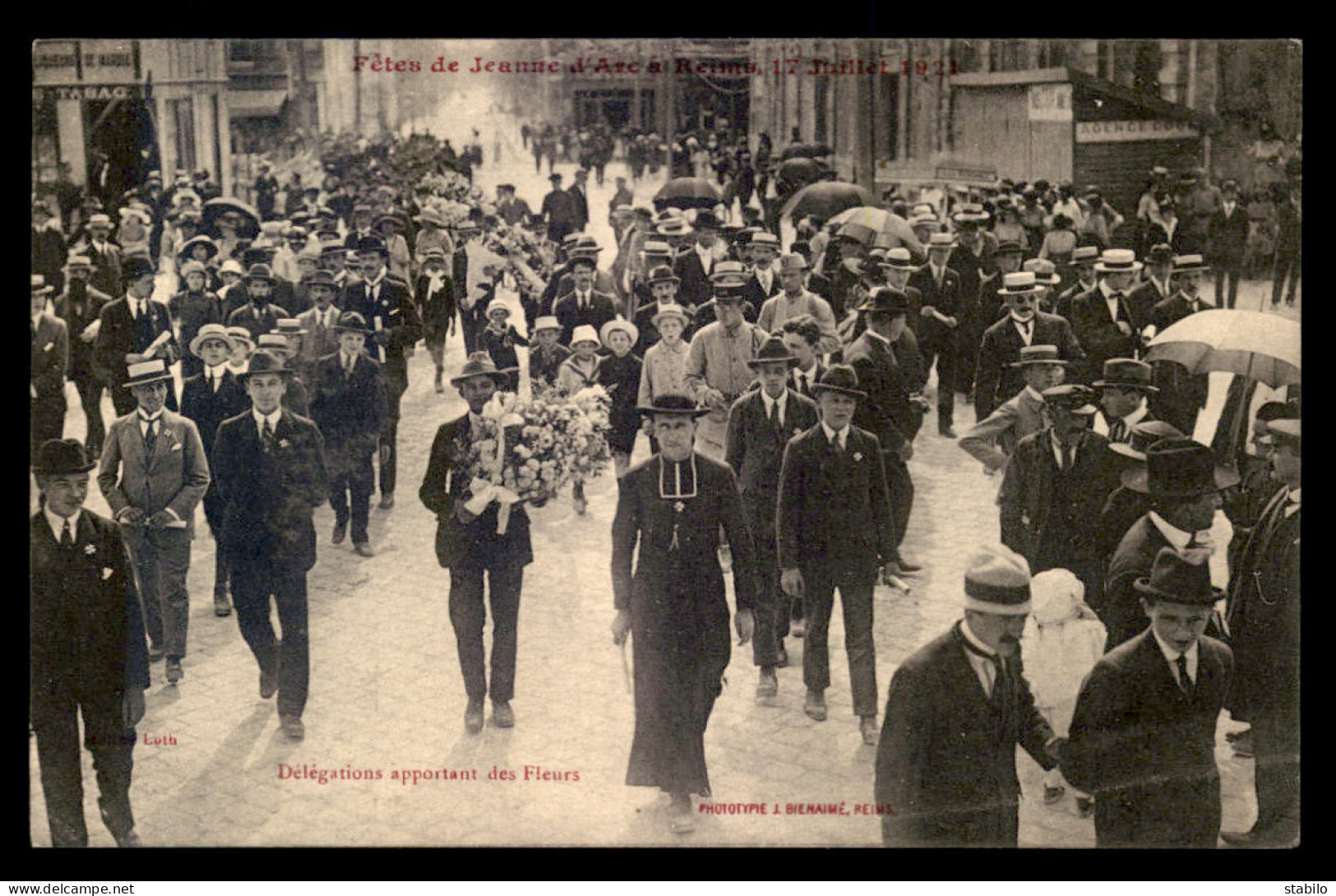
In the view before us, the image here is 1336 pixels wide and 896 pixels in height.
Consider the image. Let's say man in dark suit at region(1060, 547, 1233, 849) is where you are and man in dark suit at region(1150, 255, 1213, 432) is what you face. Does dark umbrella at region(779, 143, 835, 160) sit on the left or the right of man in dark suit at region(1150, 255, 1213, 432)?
left

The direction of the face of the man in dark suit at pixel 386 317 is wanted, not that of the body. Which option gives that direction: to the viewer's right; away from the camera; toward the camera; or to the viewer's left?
toward the camera

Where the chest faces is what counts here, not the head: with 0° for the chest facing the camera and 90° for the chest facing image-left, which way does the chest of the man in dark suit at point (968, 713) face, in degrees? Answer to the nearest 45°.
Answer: approximately 315°

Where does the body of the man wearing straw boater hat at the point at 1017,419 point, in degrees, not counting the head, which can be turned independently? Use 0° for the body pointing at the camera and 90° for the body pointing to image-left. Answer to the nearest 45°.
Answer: approximately 315°

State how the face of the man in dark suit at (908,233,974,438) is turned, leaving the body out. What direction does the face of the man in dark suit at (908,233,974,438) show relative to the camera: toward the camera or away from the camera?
toward the camera

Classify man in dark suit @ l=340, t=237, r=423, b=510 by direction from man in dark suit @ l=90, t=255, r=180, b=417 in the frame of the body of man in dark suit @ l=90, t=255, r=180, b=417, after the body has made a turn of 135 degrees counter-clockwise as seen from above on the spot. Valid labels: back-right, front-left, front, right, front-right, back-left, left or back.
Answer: front-right

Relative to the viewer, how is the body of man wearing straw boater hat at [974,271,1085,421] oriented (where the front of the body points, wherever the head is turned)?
toward the camera

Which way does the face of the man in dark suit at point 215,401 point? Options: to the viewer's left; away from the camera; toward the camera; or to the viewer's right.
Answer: toward the camera

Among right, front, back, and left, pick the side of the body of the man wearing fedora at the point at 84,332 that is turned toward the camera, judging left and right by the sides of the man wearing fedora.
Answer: front

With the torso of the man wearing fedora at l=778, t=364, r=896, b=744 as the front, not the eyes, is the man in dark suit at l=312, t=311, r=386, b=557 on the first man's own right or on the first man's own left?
on the first man's own right

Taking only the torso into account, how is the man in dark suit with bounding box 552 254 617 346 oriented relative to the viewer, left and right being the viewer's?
facing the viewer

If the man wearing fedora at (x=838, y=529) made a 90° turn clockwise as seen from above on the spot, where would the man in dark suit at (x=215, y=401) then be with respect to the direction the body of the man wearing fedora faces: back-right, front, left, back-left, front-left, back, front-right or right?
front
